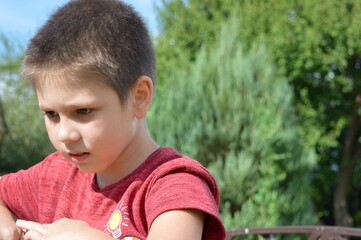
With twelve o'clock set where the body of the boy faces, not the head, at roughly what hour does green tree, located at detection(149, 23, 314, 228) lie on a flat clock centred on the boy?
The green tree is roughly at 5 o'clock from the boy.

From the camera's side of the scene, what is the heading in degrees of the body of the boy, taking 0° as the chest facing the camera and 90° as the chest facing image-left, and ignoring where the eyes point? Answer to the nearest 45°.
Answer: approximately 45°
